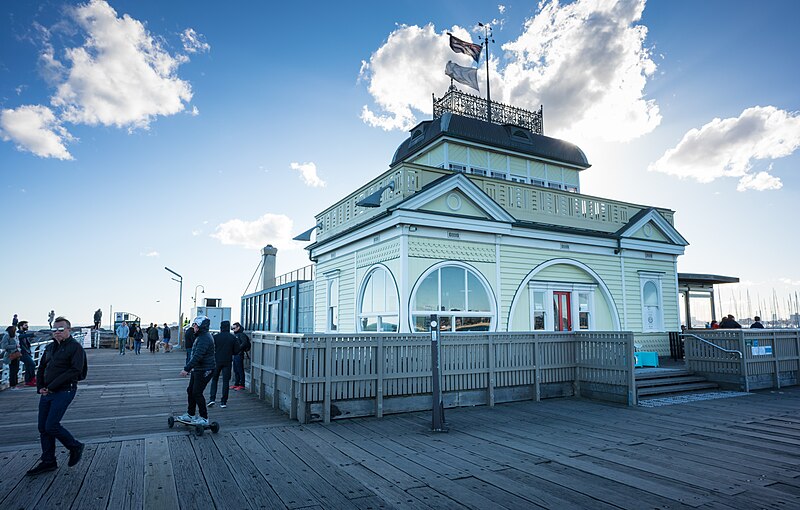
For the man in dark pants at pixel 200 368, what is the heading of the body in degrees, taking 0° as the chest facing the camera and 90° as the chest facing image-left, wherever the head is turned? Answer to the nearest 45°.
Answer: approximately 90°

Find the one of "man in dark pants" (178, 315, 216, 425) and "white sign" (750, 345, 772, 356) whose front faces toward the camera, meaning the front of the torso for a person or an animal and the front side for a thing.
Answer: the white sign

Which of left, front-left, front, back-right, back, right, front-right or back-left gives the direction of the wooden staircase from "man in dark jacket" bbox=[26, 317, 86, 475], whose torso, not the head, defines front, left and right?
back-left

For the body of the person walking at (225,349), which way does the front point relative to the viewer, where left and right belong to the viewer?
facing away from the viewer

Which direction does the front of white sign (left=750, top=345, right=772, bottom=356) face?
toward the camera

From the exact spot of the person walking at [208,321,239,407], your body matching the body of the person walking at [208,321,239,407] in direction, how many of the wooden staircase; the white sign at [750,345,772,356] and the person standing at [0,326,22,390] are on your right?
2

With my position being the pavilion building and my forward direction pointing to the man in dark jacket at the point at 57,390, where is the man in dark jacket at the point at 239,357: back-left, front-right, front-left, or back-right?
front-right

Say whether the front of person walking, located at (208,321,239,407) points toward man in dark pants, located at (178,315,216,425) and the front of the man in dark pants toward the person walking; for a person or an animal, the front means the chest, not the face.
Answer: no

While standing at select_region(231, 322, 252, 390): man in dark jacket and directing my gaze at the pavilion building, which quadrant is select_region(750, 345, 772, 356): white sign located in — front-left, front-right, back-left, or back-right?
front-right

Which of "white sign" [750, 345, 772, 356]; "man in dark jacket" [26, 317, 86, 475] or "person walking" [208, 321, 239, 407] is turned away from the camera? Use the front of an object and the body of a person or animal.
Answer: the person walking

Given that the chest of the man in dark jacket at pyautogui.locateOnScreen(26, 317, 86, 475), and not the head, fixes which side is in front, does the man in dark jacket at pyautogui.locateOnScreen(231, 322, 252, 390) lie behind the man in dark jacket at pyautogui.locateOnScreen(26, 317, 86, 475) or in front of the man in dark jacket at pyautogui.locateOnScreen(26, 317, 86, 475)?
behind
